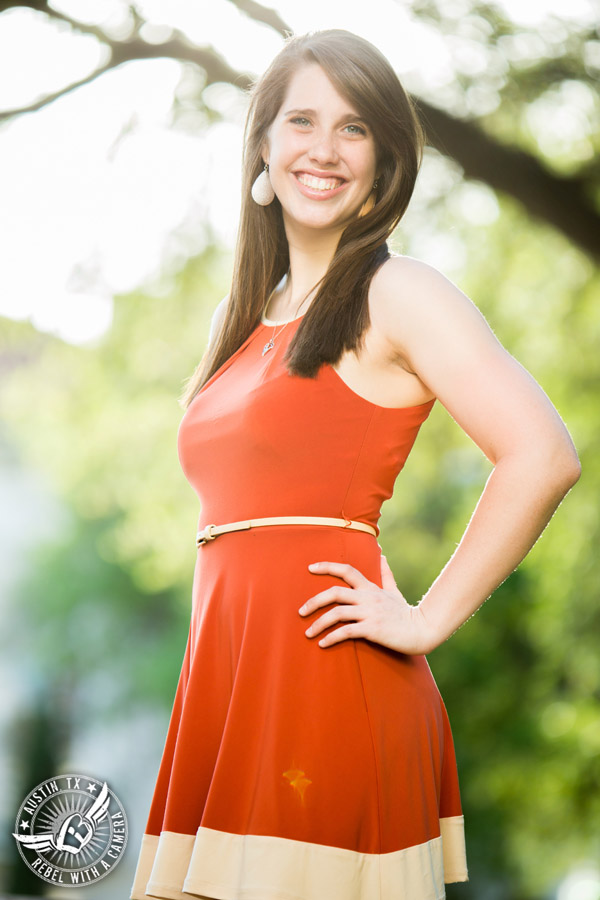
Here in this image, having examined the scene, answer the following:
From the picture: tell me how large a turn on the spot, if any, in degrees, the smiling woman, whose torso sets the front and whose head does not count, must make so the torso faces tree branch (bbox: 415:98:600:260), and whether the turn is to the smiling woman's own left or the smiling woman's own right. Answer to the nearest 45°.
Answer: approximately 135° to the smiling woman's own right

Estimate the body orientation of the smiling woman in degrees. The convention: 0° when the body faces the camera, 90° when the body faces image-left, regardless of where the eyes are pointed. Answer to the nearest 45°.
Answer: approximately 45°
